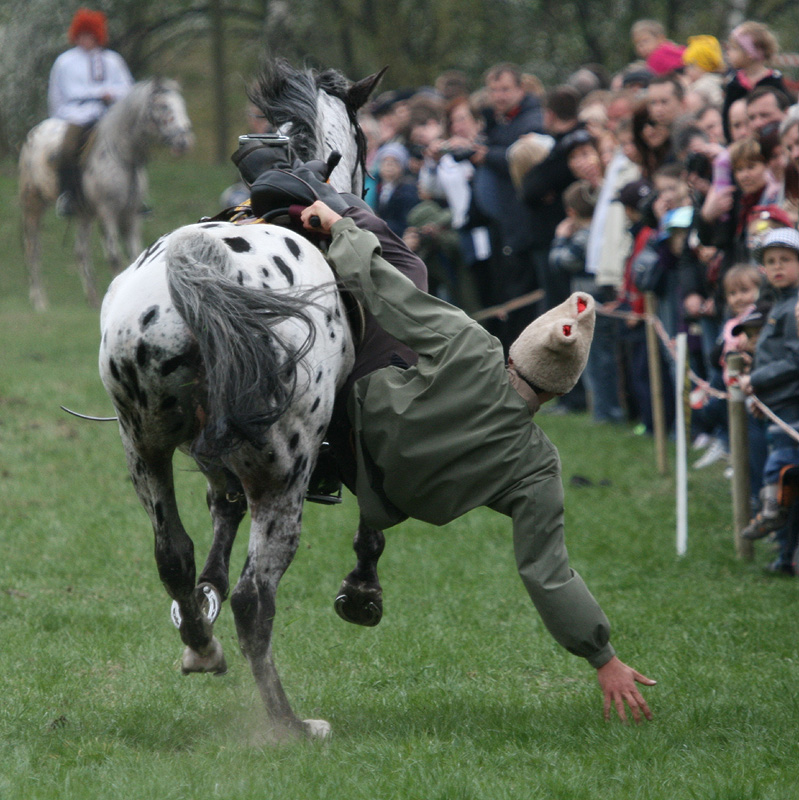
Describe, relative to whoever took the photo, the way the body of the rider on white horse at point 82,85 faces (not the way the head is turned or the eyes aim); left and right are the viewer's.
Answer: facing the viewer and to the right of the viewer

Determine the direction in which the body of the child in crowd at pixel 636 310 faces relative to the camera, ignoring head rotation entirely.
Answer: to the viewer's left

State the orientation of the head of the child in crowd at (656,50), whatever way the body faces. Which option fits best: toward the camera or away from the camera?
toward the camera

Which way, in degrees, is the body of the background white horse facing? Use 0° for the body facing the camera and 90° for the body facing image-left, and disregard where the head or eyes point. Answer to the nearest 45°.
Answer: approximately 315°

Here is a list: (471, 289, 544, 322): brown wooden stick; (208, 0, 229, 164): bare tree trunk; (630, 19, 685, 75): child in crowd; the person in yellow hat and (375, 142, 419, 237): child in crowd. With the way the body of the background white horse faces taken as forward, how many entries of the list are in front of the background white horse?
4

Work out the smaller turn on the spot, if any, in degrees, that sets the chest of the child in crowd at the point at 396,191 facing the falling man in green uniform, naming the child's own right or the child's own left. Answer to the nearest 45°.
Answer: approximately 45° to the child's own left

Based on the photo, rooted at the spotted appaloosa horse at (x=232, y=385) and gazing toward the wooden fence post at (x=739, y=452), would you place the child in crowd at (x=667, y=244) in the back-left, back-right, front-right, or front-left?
front-left

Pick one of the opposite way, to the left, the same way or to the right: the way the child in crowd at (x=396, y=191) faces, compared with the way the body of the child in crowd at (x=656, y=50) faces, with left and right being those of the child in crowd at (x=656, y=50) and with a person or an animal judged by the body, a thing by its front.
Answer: the same way

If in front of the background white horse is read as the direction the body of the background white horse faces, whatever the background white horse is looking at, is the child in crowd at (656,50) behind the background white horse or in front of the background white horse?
in front

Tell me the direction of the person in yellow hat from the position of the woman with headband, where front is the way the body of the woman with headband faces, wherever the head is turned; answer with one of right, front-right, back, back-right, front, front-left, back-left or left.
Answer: back-right

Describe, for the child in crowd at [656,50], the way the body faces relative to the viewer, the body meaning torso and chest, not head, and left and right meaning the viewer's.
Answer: facing the viewer and to the left of the viewer

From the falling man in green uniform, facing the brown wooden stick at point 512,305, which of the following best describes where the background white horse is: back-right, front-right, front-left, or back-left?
front-left

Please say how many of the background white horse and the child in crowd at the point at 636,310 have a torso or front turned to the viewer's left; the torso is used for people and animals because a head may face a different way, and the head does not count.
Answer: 1

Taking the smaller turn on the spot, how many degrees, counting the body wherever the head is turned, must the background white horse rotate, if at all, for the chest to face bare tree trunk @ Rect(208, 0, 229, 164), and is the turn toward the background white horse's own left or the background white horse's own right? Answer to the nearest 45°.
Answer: approximately 135° to the background white horse's own left

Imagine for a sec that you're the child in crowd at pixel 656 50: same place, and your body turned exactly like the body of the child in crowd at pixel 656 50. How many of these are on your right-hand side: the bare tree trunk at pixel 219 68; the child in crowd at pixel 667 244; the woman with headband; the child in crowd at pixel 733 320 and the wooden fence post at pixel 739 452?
1

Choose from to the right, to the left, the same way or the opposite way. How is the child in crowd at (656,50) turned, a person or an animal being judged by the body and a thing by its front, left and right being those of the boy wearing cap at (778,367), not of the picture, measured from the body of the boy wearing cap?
the same way

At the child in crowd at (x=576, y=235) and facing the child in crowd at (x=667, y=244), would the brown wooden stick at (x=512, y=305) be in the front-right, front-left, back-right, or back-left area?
back-right
